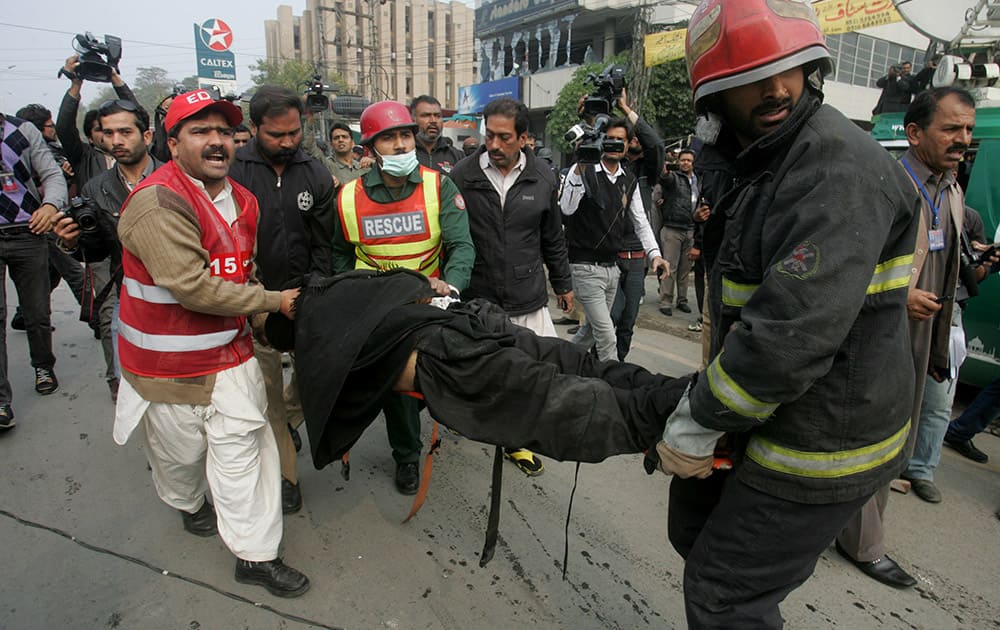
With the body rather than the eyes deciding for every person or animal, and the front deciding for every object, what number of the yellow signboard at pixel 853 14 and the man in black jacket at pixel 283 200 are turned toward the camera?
2

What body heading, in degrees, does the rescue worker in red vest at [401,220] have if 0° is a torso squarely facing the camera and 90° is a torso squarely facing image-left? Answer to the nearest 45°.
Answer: approximately 0°

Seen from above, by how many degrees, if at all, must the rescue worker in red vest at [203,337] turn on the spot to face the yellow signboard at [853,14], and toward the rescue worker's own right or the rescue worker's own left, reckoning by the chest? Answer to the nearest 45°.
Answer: approximately 90° to the rescue worker's own left

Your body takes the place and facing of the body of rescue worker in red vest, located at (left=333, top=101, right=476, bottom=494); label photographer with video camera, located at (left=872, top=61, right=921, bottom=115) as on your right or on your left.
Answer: on your left

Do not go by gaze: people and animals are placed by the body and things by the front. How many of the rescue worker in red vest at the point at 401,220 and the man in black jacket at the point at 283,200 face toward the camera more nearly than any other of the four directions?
2

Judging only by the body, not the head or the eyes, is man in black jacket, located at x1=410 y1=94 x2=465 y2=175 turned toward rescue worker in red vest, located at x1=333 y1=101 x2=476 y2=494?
yes

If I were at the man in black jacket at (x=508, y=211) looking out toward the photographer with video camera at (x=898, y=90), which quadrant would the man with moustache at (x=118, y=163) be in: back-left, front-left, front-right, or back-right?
back-left

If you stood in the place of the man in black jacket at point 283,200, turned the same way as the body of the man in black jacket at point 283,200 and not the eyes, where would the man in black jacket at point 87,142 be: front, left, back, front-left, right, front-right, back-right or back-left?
back-right

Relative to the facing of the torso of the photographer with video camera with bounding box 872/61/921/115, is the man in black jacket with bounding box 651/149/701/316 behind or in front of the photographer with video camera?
in front
